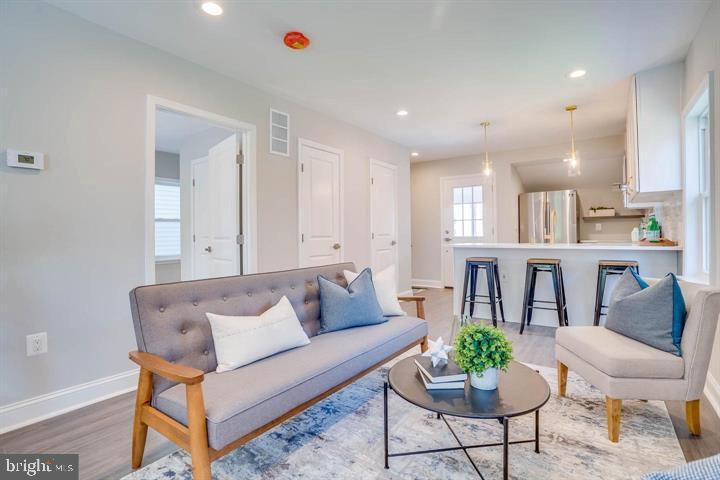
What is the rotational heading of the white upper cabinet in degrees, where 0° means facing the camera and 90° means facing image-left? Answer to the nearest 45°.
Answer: approximately 90°

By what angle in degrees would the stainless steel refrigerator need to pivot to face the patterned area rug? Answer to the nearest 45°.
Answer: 0° — it already faces it

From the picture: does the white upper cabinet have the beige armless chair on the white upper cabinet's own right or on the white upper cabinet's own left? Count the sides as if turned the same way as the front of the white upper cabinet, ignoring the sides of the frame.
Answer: on the white upper cabinet's own left

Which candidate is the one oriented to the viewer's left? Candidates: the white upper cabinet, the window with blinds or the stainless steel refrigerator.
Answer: the white upper cabinet

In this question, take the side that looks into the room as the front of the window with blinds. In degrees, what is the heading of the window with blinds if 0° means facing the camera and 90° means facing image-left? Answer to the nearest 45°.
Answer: approximately 315°

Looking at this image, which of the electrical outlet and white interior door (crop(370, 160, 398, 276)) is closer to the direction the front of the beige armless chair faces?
the electrical outlet

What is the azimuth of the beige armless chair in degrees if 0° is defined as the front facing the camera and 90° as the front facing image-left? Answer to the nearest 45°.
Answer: approximately 45°

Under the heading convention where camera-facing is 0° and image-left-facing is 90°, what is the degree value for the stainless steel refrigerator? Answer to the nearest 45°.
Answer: approximately 0°

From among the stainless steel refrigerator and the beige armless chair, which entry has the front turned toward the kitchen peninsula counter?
the stainless steel refrigerator

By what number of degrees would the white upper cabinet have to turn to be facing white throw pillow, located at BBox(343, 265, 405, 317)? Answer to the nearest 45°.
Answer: approximately 45° to its left
